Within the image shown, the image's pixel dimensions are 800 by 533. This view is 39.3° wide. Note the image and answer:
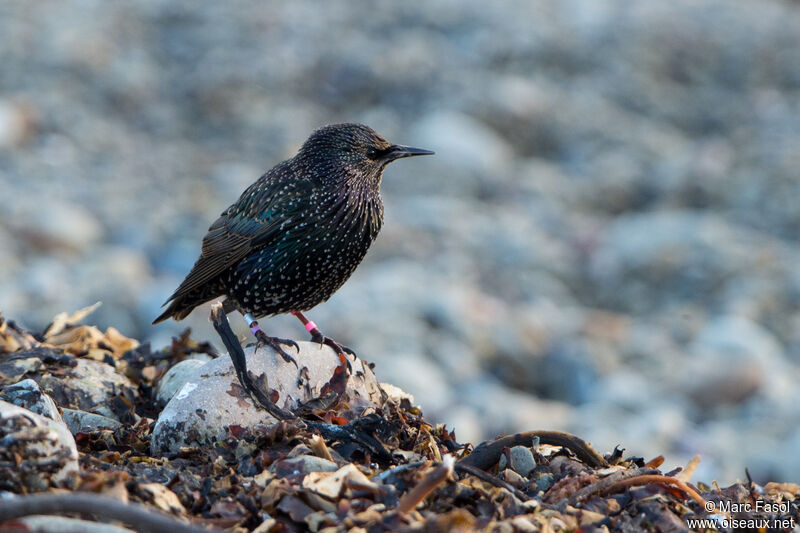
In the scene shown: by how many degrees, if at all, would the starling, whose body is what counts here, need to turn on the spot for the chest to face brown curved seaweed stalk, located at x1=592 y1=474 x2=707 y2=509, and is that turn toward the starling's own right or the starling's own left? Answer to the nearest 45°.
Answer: approximately 45° to the starling's own right

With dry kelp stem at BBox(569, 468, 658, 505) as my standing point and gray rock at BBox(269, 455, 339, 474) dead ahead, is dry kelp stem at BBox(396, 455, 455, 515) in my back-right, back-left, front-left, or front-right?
front-left

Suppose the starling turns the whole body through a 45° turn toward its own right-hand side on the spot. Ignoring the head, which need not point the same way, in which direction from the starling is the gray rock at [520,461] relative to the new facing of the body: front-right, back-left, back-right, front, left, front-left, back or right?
front

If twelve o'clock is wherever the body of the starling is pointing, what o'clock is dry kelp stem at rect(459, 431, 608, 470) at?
The dry kelp stem is roughly at 1 o'clock from the starling.

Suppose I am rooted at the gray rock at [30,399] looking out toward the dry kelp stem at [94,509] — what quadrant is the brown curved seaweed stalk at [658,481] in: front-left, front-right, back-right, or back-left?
front-left

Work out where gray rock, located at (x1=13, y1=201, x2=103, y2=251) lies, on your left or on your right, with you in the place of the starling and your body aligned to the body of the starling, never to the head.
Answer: on your left

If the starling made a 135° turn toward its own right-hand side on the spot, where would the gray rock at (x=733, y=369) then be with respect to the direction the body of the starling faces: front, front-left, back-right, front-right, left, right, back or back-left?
back

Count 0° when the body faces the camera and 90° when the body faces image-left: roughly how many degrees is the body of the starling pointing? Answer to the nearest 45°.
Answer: approximately 270°

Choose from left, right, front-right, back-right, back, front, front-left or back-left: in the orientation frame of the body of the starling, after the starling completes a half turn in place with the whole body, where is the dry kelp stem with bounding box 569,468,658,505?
back-left
